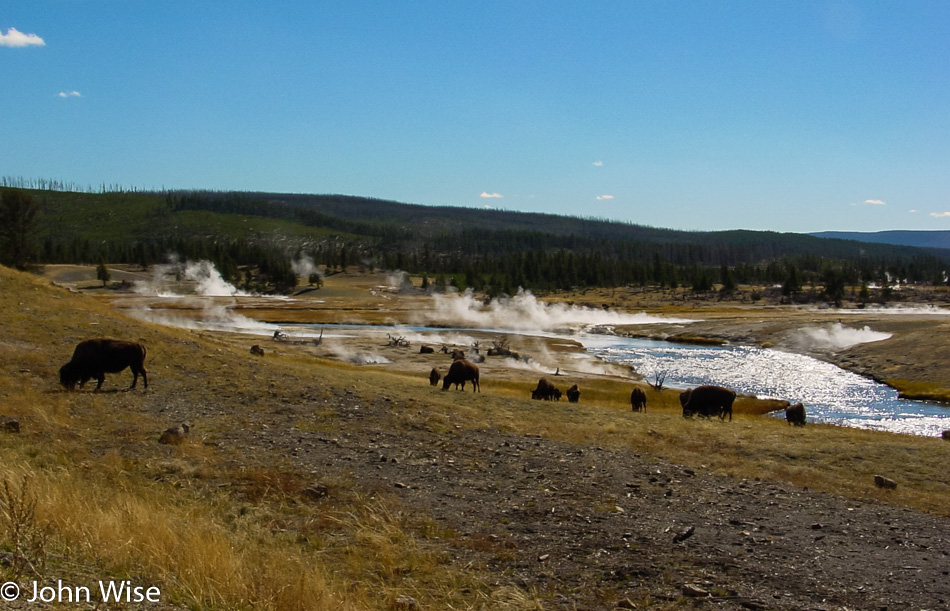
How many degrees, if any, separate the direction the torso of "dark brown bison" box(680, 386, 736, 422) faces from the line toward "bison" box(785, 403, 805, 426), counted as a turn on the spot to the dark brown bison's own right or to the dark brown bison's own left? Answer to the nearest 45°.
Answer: approximately 135° to the dark brown bison's own right

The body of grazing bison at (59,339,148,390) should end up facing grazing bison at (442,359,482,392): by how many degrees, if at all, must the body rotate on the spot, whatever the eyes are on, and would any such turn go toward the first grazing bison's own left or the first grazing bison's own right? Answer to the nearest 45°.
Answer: approximately 135° to the first grazing bison's own right

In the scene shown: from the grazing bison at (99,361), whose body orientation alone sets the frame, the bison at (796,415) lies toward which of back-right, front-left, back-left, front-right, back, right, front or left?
back

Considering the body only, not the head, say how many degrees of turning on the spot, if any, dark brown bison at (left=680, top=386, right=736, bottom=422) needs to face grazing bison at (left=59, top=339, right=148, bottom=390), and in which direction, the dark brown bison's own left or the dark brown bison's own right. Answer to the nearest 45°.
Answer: approximately 45° to the dark brown bison's own left

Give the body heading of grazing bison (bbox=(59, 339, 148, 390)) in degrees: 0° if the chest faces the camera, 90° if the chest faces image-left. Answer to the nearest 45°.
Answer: approximately 90°

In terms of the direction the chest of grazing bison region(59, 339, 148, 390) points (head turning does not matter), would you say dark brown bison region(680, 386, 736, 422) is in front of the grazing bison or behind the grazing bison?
behind

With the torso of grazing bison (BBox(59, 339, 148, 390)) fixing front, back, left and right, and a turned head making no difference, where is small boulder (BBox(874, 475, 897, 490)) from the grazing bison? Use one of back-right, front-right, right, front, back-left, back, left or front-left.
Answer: back-left

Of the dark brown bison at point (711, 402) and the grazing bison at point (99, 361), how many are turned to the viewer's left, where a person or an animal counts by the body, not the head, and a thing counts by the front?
2

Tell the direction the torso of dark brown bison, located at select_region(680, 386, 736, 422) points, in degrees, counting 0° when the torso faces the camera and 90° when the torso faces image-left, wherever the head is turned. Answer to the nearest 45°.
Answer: approximately 90°
